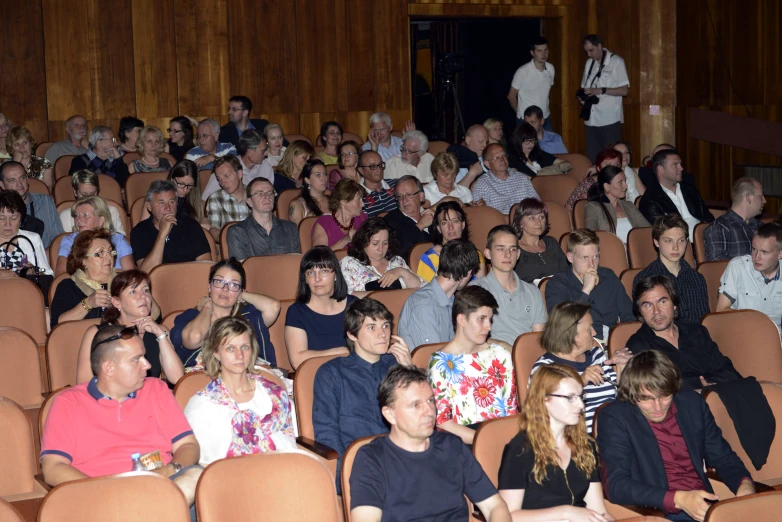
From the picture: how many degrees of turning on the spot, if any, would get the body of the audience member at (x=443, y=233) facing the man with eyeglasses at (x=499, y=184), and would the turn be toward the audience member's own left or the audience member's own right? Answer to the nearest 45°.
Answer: approximately 180°

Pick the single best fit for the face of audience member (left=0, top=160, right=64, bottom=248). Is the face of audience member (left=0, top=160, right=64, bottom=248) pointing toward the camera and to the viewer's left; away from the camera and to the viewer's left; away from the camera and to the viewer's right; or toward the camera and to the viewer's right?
toward the camera and to the viewer's right

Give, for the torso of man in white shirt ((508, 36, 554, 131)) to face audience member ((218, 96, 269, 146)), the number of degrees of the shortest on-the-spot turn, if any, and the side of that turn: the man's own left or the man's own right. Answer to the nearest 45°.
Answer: approximately 90° to the man's own right

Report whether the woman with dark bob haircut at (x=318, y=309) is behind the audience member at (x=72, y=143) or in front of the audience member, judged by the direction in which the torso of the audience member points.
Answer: in front

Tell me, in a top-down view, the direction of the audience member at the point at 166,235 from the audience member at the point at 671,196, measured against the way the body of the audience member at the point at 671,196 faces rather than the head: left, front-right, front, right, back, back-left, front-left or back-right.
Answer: right

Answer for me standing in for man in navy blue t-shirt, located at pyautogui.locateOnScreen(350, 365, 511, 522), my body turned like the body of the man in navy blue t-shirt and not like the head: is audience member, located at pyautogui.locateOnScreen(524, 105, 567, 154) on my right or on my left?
on my left

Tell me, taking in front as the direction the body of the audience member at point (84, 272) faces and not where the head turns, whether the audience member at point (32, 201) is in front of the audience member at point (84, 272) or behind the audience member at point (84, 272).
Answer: behind

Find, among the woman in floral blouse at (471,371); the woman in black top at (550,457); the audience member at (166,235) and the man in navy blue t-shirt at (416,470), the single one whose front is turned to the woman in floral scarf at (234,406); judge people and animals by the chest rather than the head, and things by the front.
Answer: the audience member

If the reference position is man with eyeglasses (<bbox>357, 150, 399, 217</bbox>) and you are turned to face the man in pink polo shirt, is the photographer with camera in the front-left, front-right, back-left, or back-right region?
back-left

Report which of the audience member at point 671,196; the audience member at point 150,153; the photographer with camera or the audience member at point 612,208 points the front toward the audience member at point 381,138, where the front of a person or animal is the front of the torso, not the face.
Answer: the photographer with camera

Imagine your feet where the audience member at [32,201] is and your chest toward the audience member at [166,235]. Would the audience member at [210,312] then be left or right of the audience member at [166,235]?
right

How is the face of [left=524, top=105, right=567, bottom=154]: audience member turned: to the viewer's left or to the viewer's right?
to the viewer's left
